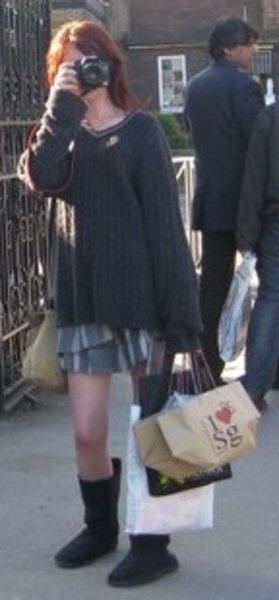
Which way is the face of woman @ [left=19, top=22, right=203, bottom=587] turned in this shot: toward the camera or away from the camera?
toward the camera

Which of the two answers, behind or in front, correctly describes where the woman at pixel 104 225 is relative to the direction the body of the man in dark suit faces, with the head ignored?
behind

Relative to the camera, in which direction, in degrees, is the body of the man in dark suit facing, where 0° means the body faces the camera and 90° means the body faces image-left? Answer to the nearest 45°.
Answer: approximately 225°

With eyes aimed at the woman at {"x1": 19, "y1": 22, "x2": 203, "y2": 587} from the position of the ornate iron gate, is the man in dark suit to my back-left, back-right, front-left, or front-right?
front-left
